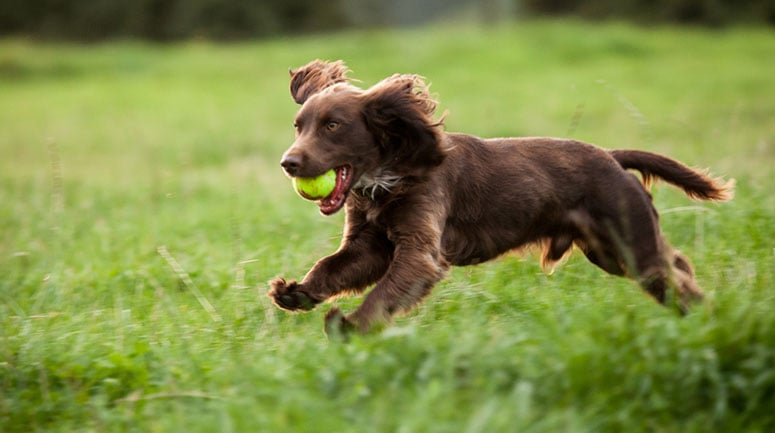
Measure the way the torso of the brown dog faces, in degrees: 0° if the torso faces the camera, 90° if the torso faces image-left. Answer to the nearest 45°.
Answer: approximately 90°
